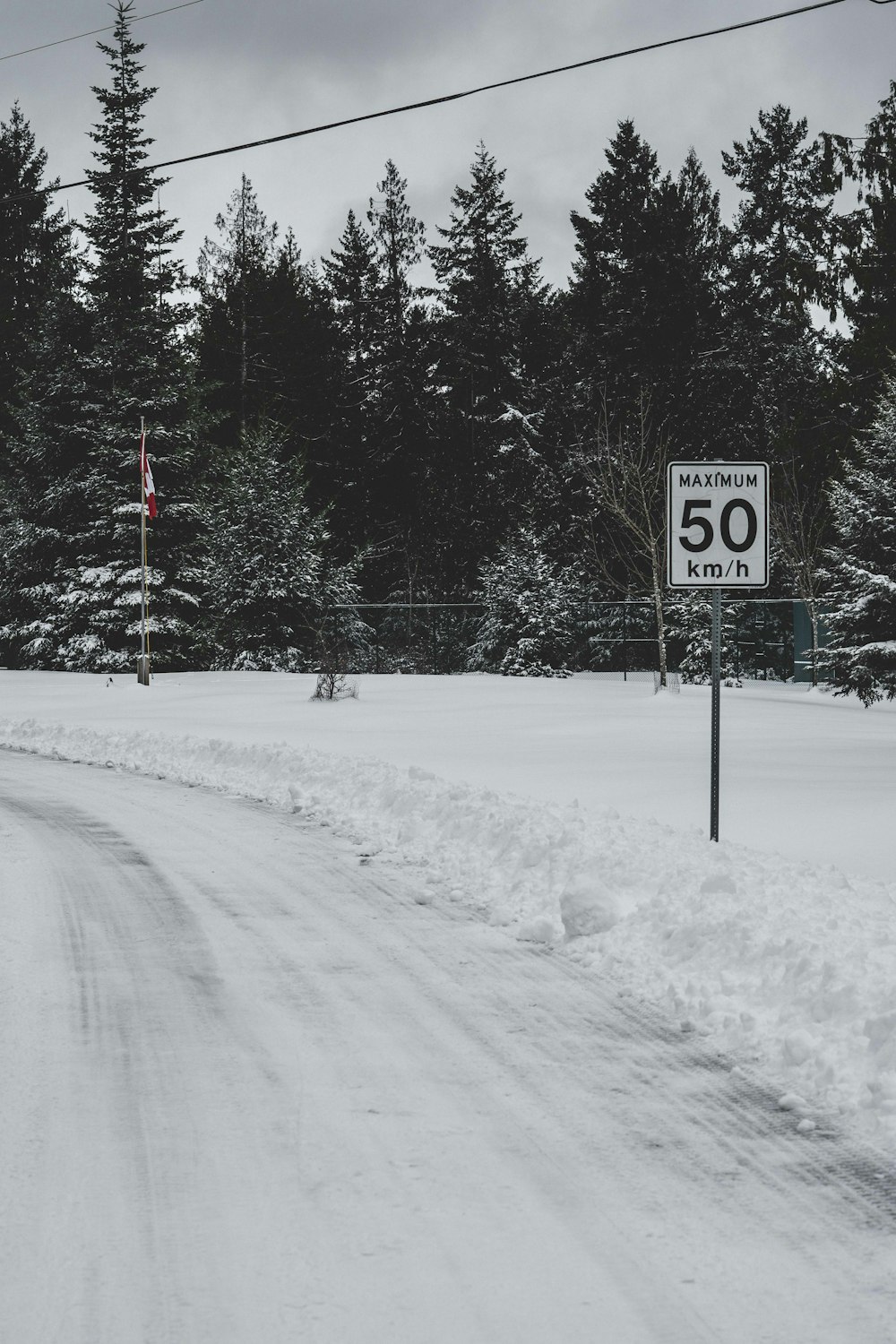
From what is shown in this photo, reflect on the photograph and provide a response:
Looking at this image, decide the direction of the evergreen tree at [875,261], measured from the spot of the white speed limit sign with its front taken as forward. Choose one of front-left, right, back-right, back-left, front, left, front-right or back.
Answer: back

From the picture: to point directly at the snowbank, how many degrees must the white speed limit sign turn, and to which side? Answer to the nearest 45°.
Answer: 0° — it already faces it

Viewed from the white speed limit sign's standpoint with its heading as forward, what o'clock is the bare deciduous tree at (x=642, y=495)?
The bare deciduous tree is roughly at 6 o'clock from the white speed limit sign.

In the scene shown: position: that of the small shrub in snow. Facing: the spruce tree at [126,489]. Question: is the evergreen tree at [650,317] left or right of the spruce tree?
right

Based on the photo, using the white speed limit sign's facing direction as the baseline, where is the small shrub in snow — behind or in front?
behind

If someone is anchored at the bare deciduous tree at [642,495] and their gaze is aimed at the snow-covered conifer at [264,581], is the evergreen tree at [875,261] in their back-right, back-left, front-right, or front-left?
back-right

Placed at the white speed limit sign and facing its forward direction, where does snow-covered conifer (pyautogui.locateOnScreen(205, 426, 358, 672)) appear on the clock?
The snow-covered conifer is roughly at 5 o'clock from the white speed limit sign.

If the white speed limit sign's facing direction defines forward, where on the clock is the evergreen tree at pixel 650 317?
The evergreen tree is roughly at 6 o'clock from the white speed limit sign.

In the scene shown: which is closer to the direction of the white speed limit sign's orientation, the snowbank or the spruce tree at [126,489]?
the snowbank

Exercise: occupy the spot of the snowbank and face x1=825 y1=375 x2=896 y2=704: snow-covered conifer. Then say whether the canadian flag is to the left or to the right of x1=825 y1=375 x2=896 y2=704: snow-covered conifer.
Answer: left

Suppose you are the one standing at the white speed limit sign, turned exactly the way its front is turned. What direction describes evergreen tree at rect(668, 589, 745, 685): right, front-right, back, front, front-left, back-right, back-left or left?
back

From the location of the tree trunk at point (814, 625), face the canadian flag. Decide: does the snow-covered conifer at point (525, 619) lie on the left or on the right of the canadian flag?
right

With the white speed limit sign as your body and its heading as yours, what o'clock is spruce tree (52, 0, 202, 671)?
The spruce tree is roughly at 5 o'clock from the white speed limit sign.

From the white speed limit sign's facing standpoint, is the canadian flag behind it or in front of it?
behind

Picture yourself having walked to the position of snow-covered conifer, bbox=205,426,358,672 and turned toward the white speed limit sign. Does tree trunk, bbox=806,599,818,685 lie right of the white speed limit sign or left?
left

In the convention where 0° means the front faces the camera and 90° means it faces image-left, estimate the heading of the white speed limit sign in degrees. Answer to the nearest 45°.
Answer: approximately 0°

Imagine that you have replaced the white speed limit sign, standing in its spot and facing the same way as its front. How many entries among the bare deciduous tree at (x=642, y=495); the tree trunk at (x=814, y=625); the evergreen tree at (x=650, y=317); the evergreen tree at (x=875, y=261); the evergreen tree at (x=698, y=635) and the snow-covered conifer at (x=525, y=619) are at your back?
6
